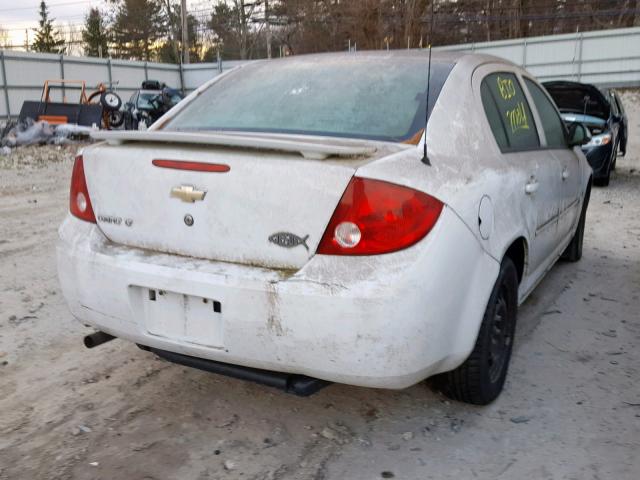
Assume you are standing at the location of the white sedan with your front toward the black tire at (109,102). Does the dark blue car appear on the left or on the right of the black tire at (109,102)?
right

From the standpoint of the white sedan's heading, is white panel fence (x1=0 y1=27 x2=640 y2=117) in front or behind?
in front

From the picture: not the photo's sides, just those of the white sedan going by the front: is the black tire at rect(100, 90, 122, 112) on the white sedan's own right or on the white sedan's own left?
on the white sedan's own left

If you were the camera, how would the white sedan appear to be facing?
facing away from the viewer and to the right of the viewer

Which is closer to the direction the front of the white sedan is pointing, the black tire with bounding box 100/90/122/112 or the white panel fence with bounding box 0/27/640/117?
the white panel fence

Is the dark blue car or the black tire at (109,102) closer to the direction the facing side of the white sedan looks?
the dark blue car

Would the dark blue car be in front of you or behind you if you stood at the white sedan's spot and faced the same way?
in front
